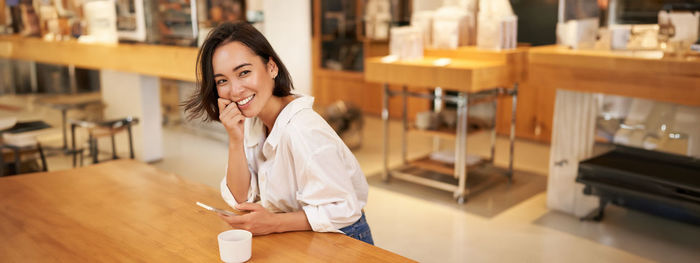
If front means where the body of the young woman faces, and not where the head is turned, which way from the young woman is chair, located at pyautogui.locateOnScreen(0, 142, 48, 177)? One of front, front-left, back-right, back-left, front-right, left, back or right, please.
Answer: right

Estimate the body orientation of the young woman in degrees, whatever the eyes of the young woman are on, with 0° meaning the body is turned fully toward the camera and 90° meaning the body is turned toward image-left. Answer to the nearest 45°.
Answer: approximately 45°

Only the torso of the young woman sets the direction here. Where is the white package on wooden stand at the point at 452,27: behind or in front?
behind

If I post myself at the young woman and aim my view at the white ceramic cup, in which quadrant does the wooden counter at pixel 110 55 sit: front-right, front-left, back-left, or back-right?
back-right

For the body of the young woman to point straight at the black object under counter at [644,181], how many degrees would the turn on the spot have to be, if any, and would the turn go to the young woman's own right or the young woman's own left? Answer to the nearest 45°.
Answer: approximately 180°

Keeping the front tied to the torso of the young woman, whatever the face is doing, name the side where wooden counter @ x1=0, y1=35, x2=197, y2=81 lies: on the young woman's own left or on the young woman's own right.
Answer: on the young woman's own right

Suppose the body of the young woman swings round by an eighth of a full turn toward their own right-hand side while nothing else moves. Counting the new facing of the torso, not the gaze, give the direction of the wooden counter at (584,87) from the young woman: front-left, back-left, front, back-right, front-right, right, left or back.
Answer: back-right

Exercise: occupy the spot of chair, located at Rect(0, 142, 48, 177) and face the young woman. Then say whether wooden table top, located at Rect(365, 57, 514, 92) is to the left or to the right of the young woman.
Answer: left

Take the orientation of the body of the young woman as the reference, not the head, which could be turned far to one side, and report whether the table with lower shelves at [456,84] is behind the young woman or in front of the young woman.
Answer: behind

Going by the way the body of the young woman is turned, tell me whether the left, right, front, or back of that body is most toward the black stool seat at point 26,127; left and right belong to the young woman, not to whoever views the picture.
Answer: right

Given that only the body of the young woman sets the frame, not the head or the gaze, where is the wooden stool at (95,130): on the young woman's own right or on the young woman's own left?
on the young woman's own right
